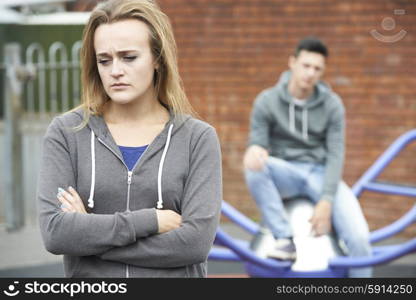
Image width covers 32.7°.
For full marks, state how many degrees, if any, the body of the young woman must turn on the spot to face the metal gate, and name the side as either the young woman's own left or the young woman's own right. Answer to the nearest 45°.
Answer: approximately 180°

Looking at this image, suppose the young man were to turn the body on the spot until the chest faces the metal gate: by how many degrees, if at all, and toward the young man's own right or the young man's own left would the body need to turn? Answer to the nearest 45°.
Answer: approximately 135° to the young man's own right

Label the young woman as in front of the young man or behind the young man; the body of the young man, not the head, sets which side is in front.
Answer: in front

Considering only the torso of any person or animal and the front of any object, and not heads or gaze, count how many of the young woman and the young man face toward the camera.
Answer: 2

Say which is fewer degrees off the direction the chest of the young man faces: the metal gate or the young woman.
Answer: the young woman

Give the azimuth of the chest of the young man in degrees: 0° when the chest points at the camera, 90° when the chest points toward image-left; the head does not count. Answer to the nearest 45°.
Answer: approximately 0°
